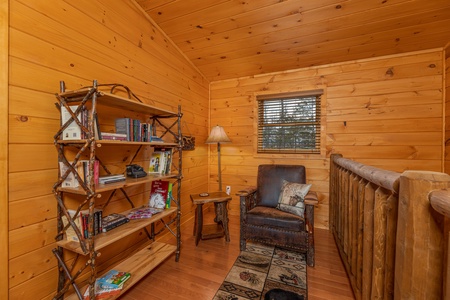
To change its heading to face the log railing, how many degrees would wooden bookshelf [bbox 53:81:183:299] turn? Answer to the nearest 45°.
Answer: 0° — it already faces it

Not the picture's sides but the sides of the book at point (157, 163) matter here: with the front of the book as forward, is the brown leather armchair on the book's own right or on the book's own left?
on the book's own left

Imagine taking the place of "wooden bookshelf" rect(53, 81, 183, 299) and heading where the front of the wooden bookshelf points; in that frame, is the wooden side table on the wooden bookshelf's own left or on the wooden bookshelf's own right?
on the wooden bookshelf's own left

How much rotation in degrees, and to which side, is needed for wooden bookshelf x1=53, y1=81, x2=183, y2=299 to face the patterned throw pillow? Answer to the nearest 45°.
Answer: approximately 45° to its left

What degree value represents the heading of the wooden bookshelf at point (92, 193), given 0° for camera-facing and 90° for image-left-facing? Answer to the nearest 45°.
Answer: approximately 315°

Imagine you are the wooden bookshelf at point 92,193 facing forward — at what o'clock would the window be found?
The window is roughly at 10 o'clock from the wooden bookshelf.
